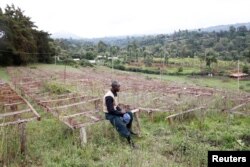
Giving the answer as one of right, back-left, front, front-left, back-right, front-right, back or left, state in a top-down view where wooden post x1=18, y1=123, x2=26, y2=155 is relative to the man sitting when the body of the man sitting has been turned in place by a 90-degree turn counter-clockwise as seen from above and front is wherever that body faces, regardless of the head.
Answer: back-left

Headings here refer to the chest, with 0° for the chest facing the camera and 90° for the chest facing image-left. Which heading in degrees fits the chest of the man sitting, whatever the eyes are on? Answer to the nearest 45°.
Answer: approximately 270°

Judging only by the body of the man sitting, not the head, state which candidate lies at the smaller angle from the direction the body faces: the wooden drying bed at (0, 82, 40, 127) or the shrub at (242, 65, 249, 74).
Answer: the shrub

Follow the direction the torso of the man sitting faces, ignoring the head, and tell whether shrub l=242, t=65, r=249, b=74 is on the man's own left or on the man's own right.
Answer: on the man's own left
